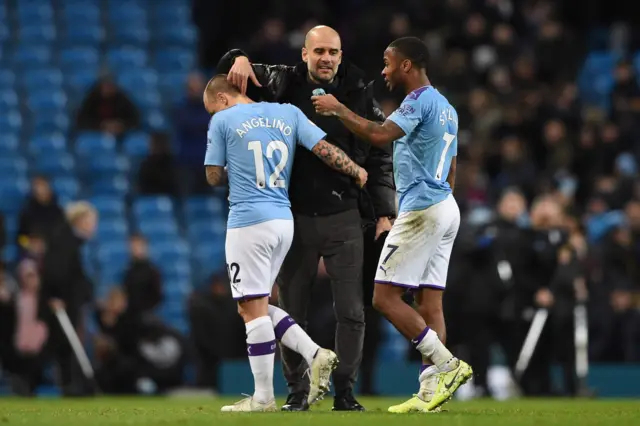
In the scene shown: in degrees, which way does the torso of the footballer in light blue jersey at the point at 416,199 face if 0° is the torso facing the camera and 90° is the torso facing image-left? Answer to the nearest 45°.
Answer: approximately 90°

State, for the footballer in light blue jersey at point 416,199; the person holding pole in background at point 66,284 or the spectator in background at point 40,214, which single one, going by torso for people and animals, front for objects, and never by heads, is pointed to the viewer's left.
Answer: the footballer in light blue jersey

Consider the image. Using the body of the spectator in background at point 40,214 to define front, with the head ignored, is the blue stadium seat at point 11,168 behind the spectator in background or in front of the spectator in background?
behind

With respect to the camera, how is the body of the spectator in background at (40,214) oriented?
toward the camera

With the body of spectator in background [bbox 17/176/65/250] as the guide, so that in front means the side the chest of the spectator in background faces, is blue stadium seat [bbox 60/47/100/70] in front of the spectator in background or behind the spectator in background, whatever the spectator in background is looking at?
behind

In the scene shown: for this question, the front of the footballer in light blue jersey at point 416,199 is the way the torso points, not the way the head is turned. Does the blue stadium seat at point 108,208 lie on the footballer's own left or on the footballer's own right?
on the footballer's own right

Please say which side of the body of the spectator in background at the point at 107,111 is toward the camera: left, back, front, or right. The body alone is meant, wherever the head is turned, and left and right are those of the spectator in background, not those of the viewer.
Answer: front
